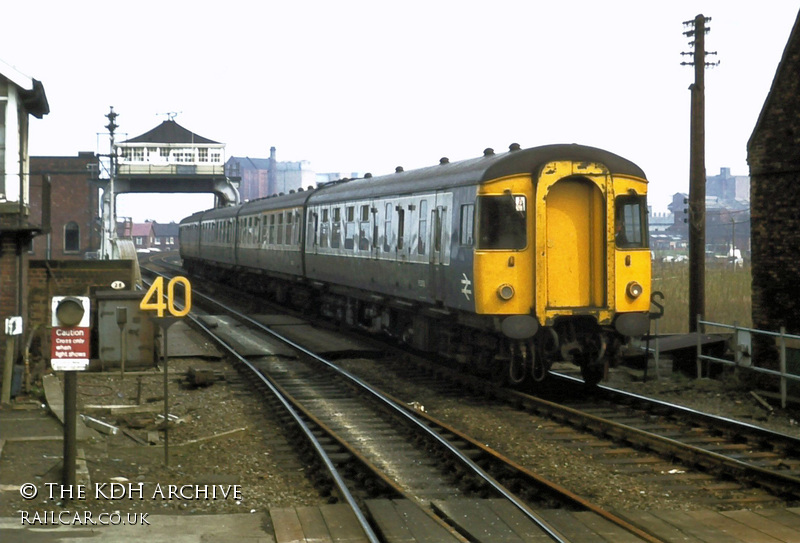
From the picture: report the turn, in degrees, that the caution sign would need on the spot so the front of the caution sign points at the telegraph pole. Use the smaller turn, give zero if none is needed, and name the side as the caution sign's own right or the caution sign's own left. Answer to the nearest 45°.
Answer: approximately 135° to the caution sign's own left

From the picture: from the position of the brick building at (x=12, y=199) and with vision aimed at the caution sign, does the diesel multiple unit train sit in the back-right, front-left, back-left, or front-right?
back-left

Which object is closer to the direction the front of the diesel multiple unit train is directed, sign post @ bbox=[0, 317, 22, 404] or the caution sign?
the caution sign

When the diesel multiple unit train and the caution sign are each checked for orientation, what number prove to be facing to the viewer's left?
0

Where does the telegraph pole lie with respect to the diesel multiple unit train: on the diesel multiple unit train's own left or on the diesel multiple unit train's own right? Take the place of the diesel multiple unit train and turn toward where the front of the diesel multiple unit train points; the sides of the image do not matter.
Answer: on the diesel multiple unit train's own left

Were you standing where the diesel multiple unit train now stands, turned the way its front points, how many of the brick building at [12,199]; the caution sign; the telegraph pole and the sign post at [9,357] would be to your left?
1

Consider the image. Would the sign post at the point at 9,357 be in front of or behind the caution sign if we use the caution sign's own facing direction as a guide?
behind

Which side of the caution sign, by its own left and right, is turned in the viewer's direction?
front

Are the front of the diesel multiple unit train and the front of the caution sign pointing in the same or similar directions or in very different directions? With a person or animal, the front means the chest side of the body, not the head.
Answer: same or similar directions

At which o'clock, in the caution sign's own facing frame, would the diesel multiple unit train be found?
The diesel multiple unit train is roughly at 8 o'clock from the caution sign.

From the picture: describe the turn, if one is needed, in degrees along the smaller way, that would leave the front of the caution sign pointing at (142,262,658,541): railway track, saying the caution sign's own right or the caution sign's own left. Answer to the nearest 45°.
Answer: approximately 90° to the caution sign's own left

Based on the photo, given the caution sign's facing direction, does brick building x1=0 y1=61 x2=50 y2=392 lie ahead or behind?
behind

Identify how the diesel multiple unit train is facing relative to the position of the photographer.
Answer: facing the viewer and to the right of the viewer
